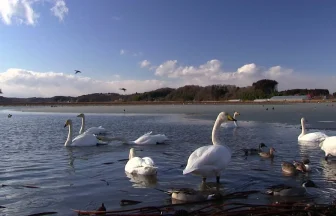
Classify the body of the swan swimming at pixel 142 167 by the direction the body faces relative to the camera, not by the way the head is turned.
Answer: to the viewer's left

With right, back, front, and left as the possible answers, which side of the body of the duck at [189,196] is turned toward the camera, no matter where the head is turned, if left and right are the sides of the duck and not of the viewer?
right

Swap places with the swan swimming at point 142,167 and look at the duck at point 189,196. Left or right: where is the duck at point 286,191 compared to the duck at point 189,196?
left

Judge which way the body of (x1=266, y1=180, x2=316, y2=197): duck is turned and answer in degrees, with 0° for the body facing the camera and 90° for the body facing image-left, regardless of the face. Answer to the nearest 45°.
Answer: approximately 270°
